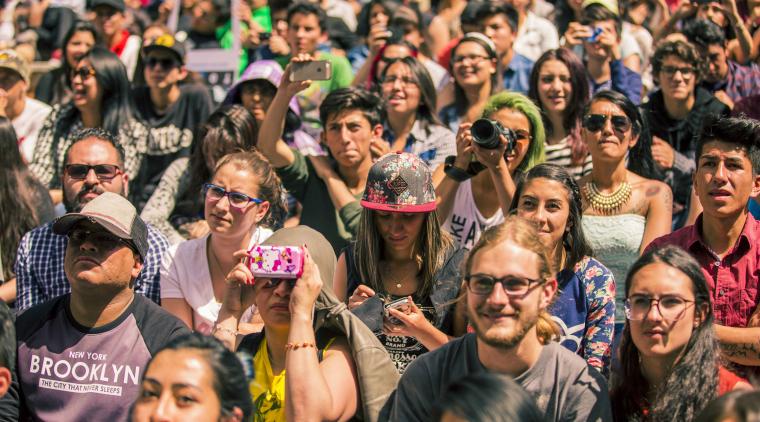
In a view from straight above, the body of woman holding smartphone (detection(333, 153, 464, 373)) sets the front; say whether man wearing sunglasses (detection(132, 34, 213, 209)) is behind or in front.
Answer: behind

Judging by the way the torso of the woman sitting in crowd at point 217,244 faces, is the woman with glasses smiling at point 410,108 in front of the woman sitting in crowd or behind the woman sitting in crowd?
behind

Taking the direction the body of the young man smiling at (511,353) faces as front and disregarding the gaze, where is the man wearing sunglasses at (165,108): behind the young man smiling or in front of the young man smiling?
behind

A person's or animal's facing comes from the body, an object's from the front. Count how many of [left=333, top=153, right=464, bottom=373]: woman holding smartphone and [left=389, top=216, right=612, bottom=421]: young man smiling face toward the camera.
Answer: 2

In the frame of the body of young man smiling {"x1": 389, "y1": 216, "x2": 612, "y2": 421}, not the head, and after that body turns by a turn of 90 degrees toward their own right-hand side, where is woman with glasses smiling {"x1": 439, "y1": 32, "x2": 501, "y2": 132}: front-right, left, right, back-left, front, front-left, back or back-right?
right

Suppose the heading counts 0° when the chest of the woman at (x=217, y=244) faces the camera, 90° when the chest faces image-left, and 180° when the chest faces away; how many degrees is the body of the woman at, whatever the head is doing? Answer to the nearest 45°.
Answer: approximately 45°

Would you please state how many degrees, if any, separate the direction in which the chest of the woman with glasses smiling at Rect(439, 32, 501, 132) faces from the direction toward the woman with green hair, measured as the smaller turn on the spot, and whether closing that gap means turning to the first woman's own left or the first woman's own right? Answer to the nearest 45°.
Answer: approximately 45° to the first woman's own left

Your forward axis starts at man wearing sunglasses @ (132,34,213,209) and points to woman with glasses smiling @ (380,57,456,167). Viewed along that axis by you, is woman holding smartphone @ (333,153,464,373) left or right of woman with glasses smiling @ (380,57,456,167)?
right

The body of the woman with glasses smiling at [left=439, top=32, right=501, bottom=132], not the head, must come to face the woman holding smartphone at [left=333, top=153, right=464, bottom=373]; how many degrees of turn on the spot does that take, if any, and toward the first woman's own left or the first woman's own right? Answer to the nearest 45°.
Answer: approximately 45° to the first woman's own left

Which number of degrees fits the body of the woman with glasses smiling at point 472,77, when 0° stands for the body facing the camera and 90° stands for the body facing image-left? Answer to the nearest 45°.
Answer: approximately 45°

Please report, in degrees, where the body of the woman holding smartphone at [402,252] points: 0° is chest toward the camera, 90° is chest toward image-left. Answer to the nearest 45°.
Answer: approximately 0°

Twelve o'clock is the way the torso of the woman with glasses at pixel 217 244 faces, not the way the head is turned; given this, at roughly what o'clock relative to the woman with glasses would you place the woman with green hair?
The woman with green hair is roughly at 7 o'clock from the woman with glasses.
